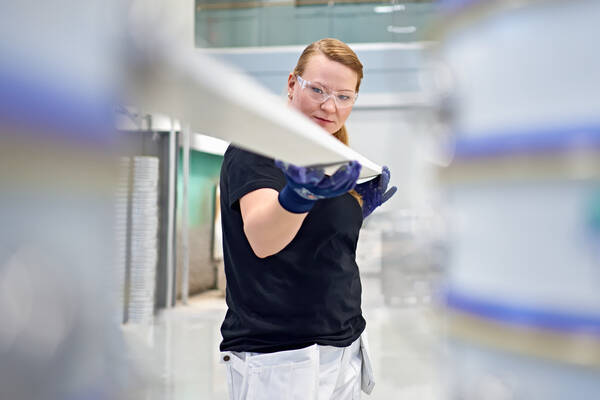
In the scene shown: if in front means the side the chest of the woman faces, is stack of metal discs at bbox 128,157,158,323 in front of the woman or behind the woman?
behind

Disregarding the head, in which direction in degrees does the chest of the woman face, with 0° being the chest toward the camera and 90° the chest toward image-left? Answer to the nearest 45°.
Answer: approximately 315°
